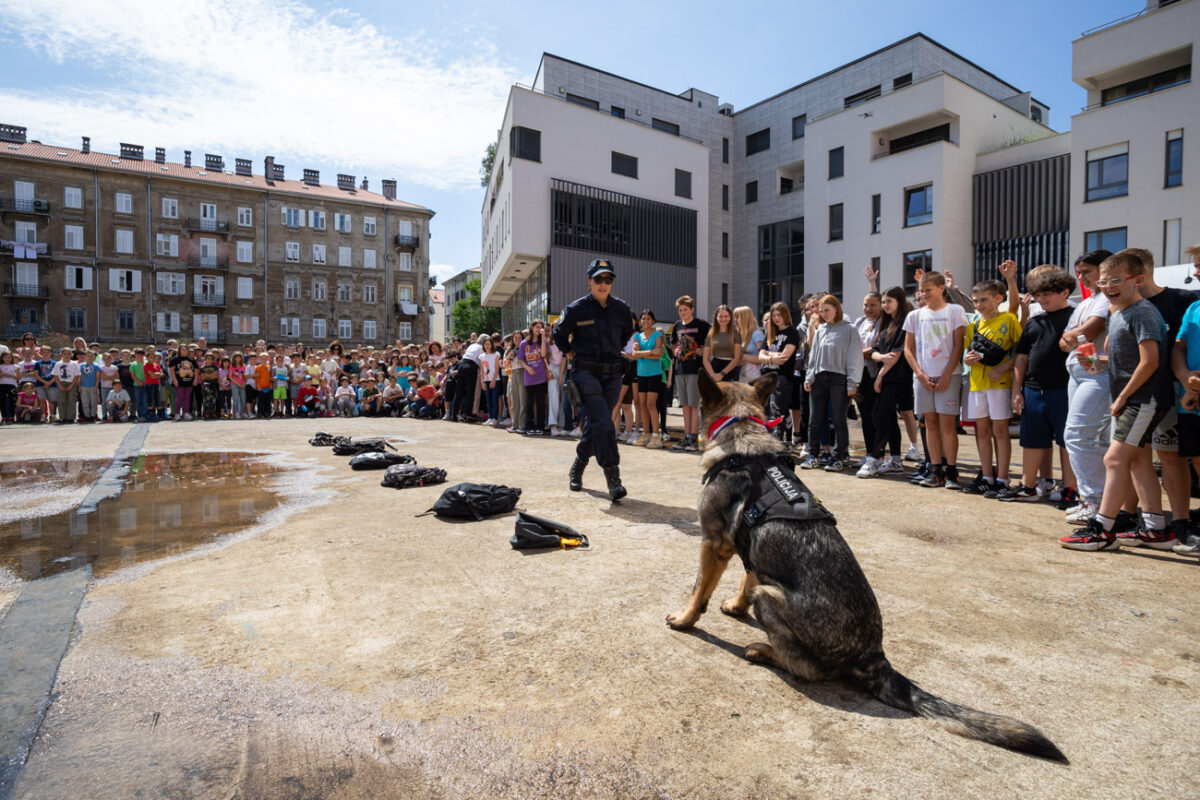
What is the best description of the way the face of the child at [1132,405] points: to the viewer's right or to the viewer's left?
to the viewer's left

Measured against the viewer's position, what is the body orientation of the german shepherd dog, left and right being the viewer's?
facing away from the viewer and to the left of the viewer

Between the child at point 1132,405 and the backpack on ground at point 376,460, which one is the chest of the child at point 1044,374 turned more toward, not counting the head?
the backpack on ground

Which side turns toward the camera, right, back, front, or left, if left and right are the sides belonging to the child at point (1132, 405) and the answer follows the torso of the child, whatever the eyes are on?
left

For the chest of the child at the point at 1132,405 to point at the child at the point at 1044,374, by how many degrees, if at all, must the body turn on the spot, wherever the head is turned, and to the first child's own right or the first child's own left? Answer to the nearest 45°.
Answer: approximately 45° to the first child's own right
